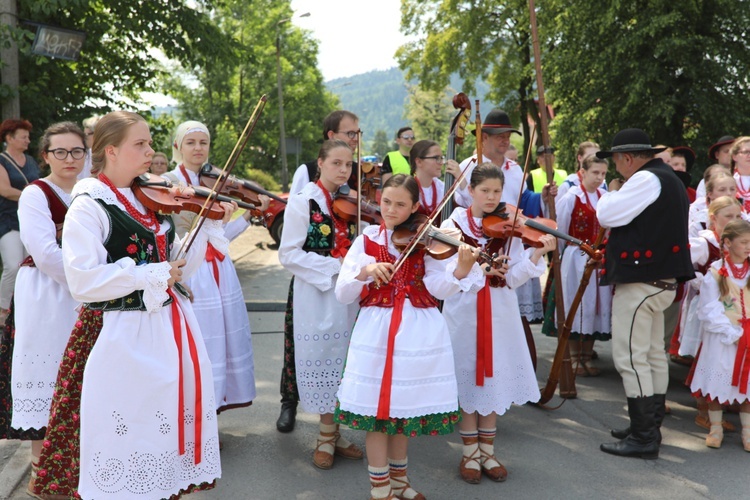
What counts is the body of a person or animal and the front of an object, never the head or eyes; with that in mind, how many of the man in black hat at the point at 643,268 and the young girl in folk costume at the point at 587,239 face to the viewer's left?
1

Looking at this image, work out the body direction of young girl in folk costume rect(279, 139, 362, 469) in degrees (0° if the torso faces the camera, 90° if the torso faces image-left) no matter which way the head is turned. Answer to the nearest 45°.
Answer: approximately 315°

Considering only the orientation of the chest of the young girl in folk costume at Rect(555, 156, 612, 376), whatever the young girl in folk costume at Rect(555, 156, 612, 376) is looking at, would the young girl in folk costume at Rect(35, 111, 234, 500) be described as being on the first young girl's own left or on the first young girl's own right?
on the first young girl's own right

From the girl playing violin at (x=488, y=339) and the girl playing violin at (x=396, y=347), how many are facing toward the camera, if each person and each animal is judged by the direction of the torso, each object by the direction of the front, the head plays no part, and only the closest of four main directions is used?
2

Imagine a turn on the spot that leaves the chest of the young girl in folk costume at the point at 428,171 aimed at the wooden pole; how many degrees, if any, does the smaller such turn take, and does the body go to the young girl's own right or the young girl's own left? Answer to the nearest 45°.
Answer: approximately 45° to the young girl's own left

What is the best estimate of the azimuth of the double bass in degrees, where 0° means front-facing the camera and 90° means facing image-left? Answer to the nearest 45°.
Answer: approximately 45°

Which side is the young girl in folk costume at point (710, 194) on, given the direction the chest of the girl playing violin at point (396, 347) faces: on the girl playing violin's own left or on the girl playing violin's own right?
on the girl playing violin's own left

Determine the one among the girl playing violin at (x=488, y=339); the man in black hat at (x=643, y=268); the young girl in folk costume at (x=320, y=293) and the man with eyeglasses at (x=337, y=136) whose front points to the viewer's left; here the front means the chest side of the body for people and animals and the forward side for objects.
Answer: the man in black hat

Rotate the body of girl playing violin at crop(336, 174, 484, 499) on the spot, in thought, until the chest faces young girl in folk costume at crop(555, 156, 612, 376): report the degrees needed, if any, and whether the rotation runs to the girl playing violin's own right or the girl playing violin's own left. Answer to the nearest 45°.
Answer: approximately 135° to the girl playing violin's own left

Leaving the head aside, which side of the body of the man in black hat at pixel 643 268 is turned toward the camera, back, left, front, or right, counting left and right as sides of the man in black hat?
left
